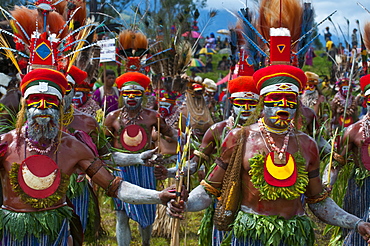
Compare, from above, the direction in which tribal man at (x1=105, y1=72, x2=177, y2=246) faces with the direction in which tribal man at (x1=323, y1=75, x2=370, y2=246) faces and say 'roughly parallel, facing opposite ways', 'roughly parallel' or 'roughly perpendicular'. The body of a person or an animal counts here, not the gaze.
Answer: roughly parallel

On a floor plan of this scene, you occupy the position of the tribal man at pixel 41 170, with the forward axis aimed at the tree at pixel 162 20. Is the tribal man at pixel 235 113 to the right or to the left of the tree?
right

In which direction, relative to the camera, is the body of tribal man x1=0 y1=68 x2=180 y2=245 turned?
toward the camera

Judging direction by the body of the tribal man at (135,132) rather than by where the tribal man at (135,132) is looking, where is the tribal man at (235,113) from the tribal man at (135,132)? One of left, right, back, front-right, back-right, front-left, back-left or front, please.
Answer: front-left

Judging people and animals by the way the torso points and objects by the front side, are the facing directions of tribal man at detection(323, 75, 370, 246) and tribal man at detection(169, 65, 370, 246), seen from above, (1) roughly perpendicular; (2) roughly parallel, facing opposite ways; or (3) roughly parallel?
roughly parallel

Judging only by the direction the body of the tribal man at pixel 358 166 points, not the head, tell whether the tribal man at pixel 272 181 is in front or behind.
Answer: in front

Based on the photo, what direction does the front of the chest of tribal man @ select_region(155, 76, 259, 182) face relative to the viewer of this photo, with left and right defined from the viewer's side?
facing the viewer

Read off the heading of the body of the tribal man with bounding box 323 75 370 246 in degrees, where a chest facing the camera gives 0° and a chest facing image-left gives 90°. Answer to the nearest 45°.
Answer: approximately 0°

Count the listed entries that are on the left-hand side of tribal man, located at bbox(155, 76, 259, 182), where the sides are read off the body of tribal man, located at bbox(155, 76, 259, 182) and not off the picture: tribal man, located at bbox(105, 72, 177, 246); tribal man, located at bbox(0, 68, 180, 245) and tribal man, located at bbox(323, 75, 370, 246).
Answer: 1

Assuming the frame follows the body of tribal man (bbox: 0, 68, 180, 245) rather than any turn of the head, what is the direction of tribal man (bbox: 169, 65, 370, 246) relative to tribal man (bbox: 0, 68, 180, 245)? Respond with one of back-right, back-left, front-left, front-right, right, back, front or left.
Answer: left

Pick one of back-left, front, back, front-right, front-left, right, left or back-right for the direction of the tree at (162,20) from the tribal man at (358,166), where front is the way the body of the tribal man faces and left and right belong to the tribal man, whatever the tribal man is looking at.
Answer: back-right

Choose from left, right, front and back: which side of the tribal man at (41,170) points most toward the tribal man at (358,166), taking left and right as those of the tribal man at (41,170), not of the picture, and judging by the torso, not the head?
left

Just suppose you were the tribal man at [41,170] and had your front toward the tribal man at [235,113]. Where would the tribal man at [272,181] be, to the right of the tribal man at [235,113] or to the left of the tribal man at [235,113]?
right

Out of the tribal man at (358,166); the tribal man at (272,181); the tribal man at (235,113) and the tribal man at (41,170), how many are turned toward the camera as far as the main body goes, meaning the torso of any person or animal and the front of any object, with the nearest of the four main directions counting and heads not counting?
4

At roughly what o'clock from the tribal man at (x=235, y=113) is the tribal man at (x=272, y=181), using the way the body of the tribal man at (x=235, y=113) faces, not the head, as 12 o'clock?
the tribal man at (x=272, y=181) is roughly at 12 o'clock from the tribal man at (x=235, y=113).

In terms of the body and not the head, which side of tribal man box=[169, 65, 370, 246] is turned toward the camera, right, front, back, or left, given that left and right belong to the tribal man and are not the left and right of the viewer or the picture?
front

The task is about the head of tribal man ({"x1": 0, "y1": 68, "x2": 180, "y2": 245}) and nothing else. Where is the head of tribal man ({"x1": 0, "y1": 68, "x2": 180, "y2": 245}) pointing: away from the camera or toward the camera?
toward the camera
